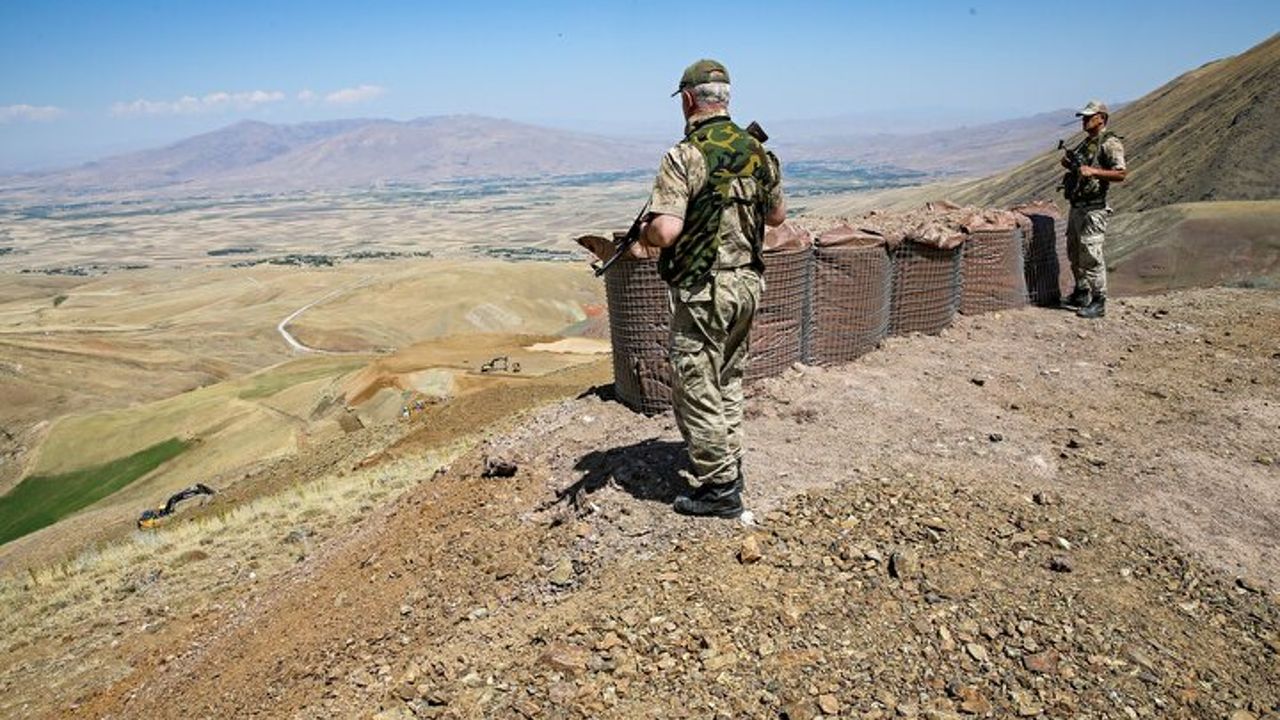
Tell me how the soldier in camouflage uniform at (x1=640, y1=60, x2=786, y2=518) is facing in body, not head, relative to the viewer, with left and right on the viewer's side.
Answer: facing away from the viewer and to the left of the viewer

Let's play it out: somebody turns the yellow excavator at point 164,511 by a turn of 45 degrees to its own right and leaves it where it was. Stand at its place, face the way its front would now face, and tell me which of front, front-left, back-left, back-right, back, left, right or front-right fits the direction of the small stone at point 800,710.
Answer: front-right

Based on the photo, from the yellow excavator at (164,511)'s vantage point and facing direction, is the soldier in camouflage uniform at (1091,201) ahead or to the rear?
ahead

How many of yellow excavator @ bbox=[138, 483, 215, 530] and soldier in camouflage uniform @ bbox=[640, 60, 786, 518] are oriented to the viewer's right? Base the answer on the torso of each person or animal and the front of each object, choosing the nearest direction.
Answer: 1

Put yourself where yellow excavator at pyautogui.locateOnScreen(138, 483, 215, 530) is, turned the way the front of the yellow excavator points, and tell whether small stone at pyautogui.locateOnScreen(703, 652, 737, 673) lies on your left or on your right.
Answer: on your right

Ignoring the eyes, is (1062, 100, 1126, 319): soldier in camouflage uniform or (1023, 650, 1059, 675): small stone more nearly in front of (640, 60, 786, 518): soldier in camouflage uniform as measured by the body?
the soldier in camouflage uniform

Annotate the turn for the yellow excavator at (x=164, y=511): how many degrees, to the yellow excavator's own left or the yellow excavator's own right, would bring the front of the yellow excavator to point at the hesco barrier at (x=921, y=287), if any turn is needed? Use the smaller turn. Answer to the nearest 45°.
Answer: approximately 45° to the yellow excavator's own right

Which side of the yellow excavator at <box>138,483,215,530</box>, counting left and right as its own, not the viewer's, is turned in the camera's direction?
right

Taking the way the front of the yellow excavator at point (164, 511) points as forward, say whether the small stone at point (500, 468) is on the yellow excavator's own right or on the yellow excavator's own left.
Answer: on the yellow excavator's own right

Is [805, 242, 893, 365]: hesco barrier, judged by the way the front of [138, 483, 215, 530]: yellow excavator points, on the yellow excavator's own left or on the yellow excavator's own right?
on the yellow excavator's own right

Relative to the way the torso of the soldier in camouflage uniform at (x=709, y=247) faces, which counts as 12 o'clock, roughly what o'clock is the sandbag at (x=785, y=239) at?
The sandbag is roughly at 2 o'clock from the soldier in camouflage uniform.

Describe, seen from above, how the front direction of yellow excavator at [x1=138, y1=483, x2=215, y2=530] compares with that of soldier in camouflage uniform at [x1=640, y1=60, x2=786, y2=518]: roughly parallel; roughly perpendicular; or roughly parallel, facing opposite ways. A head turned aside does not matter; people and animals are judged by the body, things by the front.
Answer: roughly perpendicular
